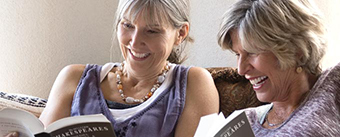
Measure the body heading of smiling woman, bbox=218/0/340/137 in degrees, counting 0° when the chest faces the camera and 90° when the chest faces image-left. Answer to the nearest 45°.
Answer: approximately 45°

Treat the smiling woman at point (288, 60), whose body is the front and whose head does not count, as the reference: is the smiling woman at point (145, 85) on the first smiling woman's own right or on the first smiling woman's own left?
on the first smiling woman's own right
